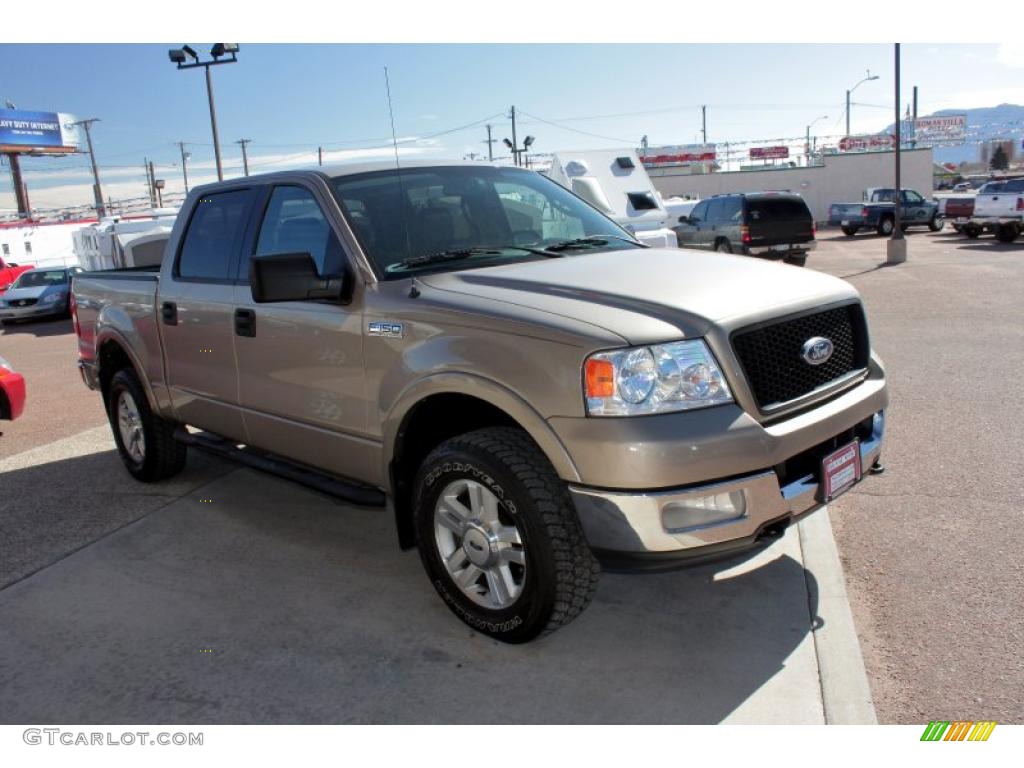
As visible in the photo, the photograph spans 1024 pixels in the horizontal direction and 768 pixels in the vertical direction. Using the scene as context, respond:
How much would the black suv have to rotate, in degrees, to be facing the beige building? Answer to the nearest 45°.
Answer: approximately 45° to its right

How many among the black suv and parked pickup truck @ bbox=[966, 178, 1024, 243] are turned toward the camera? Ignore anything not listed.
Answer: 0

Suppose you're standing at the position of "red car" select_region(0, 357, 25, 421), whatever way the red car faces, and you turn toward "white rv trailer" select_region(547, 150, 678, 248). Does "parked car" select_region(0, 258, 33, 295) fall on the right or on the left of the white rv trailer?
left

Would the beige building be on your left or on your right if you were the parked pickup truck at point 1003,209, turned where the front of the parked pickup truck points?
on your left

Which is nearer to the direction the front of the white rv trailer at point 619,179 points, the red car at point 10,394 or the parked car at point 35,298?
the red car

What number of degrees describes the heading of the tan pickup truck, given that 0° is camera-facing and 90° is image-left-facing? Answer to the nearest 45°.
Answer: approximately 315°

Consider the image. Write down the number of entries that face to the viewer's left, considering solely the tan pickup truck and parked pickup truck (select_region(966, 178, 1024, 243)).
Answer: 0

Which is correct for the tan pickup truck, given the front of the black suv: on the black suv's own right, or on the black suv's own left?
on the black suv's own left

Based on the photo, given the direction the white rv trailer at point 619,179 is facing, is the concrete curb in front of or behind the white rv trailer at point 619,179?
in front

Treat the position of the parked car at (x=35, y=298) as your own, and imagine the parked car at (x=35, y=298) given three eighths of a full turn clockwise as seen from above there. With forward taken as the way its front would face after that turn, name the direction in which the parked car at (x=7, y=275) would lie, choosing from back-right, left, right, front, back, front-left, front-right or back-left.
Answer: front

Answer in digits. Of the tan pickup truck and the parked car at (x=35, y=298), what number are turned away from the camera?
0

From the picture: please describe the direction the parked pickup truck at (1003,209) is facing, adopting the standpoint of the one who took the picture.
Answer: facing away from the viewer and to the right of the viewer

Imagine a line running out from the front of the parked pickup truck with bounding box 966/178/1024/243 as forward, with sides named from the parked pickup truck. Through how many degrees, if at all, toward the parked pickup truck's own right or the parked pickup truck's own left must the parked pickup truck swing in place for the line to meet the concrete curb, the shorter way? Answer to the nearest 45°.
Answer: approximately 135° to the parked pickup truck's own right

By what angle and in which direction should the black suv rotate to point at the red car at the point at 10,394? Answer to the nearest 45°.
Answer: approximately 90° to its left
